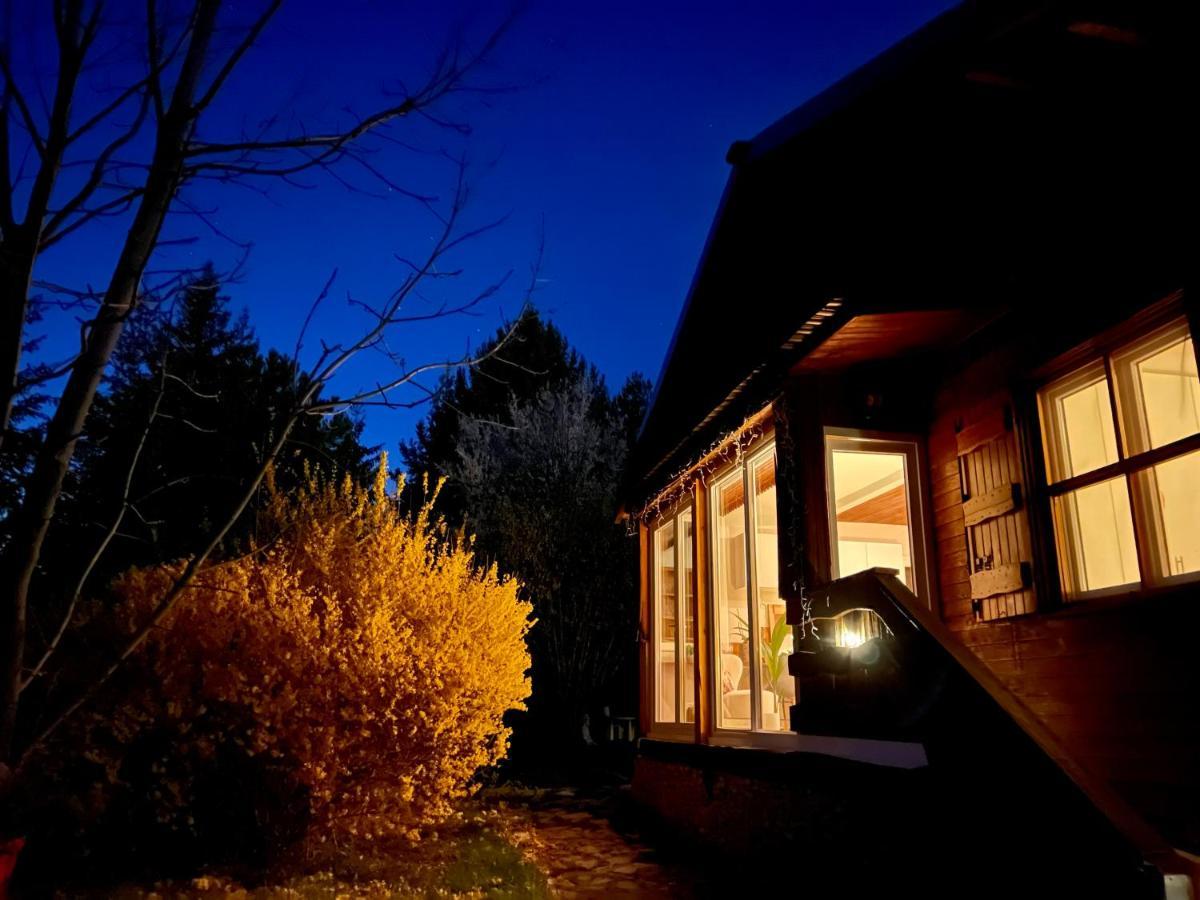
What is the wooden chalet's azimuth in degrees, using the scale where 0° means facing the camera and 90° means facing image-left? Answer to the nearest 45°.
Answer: approximately 45°

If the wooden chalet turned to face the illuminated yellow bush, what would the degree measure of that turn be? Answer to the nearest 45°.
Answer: approximately 45° to its right
